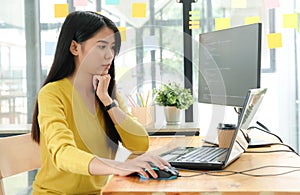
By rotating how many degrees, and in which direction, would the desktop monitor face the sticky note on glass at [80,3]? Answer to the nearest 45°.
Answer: approximately 90° to its right

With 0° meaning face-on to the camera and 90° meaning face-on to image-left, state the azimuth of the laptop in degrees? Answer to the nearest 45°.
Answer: approximately 90°

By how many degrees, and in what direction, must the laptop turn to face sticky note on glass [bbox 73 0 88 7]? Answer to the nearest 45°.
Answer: approximately 45° to its right

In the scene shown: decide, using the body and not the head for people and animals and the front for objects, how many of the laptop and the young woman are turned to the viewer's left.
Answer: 1

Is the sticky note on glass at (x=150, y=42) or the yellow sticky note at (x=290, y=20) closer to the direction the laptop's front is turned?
the sticky note on glass

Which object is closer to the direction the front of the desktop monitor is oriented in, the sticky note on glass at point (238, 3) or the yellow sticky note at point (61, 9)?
the yellow sticky note

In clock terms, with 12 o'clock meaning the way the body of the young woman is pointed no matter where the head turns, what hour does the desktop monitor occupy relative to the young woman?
The desktop monitor is roughly at 10 o'clock from the young woman.

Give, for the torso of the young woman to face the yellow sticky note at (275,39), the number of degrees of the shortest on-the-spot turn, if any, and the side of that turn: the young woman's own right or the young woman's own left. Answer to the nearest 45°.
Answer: approximately 90° to the young woman's own left

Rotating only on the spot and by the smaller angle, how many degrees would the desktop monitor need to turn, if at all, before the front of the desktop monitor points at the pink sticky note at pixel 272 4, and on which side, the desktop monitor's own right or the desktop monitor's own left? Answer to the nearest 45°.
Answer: approximately 135° to the desktop monitor's own right

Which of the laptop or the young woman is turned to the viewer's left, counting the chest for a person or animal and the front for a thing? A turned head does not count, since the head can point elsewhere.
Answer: the laptop

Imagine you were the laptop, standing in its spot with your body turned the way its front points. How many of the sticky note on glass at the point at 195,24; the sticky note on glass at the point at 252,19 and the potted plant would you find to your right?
3

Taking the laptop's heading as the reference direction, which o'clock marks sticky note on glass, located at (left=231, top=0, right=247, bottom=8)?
The sticky note on glass is roughly at 3 o'clock from the laptop.
